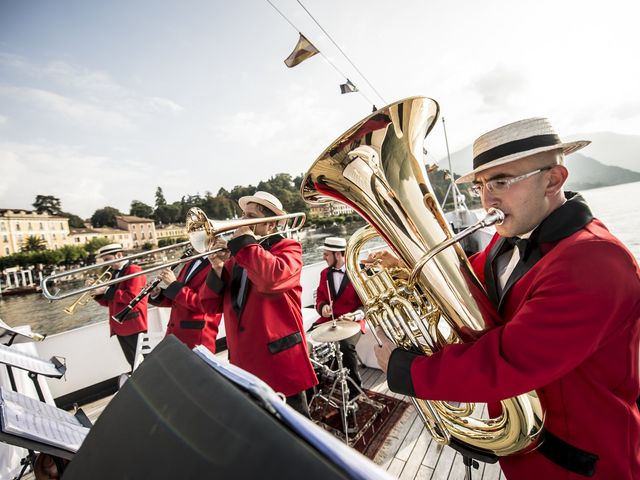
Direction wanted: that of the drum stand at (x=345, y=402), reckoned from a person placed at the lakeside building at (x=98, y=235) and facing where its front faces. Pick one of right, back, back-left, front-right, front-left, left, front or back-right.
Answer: front

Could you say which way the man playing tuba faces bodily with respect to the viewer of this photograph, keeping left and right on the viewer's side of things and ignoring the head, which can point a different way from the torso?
facing the viewer and to the left of the viewer

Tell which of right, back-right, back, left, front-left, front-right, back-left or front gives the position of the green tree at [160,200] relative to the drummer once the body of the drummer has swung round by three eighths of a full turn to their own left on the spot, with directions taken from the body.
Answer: back-left

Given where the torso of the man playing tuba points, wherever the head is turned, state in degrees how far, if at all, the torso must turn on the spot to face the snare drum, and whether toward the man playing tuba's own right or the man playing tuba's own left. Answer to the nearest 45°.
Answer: approximately 90° to the man playing tuba's own right

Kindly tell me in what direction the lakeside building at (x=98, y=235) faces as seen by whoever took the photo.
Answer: facing the viewer

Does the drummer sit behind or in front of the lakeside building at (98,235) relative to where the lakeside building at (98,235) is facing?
in front

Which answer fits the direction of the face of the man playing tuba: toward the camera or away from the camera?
toward the camera

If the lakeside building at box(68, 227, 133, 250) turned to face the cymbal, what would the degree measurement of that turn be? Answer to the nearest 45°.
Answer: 0° — it already faces it

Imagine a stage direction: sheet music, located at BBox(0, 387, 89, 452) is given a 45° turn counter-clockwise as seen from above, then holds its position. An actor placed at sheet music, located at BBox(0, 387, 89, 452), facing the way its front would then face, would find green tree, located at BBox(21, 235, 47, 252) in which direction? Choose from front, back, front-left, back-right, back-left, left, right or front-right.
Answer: left

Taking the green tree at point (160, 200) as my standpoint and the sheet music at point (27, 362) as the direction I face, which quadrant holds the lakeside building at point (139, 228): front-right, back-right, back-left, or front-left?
front-right

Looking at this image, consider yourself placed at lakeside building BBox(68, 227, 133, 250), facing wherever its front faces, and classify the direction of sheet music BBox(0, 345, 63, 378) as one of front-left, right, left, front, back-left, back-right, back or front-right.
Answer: front

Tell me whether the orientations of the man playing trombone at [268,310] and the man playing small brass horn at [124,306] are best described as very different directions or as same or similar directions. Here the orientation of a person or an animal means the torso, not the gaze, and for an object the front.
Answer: same or similar directions

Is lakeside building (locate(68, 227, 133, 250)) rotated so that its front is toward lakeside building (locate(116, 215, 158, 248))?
no

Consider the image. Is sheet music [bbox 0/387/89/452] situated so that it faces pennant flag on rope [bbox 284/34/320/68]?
no
